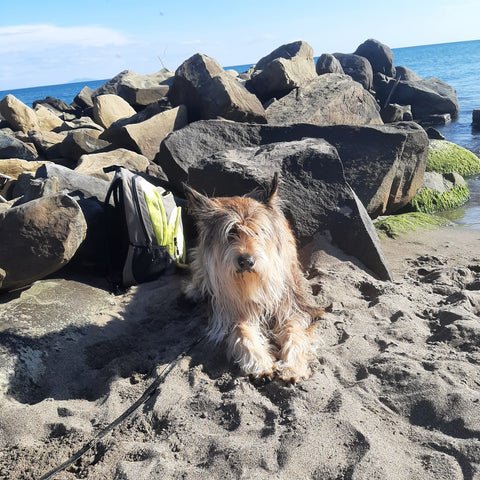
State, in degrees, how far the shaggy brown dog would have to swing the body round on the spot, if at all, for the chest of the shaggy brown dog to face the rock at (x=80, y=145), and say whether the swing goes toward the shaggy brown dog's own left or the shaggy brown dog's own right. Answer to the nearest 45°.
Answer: approximately 135° to the shaggy brown dog's own right

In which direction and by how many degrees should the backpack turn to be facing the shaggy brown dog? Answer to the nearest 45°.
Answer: approximately 45° to its right

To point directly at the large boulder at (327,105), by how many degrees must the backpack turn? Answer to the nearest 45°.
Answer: approximately 45° to its left

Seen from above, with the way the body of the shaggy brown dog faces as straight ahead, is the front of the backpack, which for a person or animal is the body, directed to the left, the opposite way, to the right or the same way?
to the left

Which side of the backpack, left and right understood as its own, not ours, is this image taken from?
right

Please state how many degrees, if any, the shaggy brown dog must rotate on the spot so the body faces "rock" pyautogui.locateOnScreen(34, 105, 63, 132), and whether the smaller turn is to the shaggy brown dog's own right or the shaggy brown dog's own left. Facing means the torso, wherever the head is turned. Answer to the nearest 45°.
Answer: approximately 135° to the shaggy brown dog's own right

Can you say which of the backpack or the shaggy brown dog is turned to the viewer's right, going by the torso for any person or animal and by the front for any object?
the backpack

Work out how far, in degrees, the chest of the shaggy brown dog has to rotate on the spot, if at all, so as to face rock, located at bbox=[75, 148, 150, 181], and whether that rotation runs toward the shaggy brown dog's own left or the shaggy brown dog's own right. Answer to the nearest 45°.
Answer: approximately 135° to the shaggy brown dog's own right

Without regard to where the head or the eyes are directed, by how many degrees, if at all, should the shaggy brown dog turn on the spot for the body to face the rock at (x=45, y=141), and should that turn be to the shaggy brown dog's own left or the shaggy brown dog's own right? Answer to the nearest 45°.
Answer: approximately 135° to the shaggy brown dog's own right

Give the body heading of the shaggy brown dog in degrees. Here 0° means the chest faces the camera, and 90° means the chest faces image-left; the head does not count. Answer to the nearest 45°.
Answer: approximately 0°
